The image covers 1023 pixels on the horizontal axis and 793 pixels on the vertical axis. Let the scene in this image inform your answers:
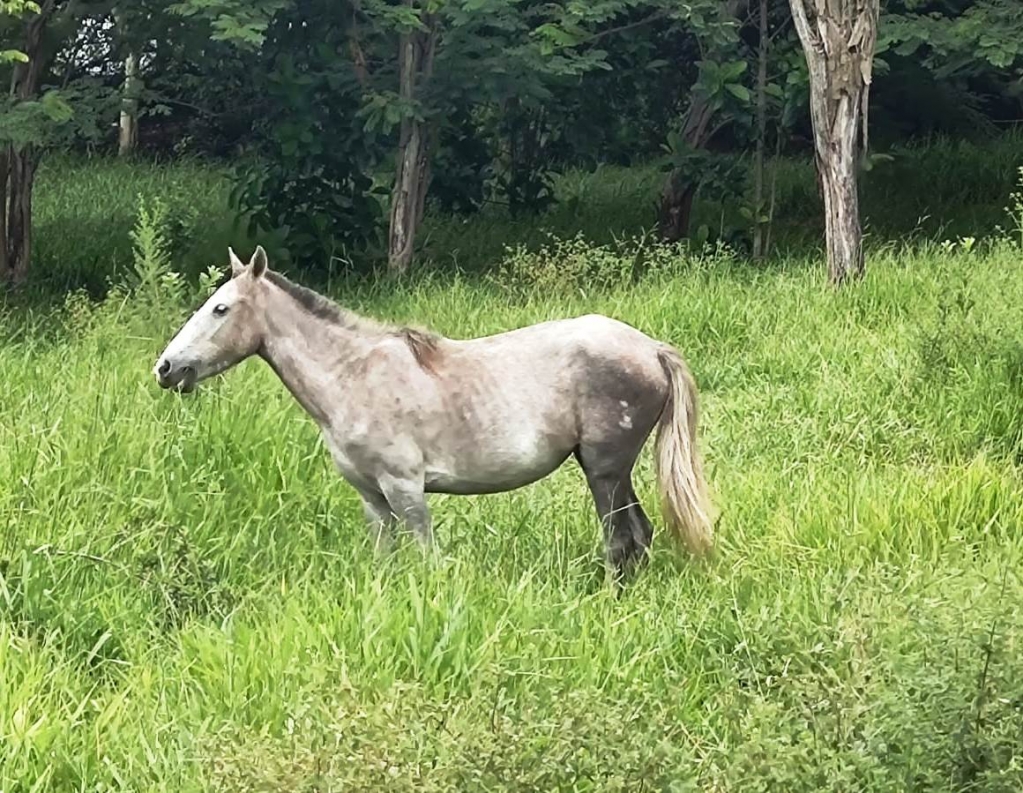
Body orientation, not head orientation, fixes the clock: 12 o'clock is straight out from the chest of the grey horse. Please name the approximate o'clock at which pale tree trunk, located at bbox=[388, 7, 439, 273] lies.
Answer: The pale tree trunk is roughly at 3 o'clock from the grey horse.

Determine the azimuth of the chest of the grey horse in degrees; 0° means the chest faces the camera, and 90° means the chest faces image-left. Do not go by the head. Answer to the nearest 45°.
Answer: approximately 90°

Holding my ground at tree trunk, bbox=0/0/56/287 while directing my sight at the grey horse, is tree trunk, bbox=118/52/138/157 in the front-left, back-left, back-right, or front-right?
back-left

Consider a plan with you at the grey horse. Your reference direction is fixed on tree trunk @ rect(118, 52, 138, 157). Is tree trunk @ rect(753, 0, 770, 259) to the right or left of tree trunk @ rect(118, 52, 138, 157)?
right

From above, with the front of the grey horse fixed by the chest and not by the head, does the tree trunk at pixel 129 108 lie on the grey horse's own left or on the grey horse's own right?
on the grey horse's own right

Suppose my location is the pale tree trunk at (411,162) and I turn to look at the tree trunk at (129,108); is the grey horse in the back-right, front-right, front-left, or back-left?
back-left

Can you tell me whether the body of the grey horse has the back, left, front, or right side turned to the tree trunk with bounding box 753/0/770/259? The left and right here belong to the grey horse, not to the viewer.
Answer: right
